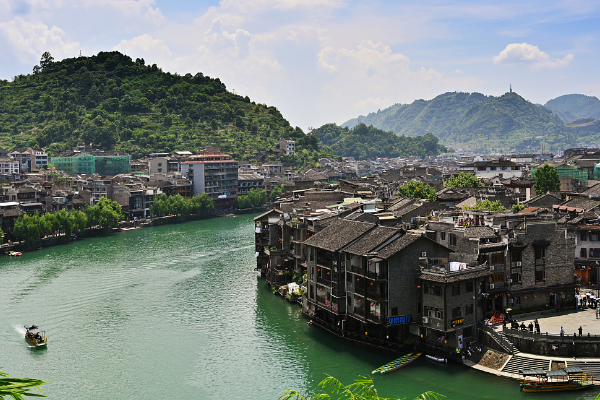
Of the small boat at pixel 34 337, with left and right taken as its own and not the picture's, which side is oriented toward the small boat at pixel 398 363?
front

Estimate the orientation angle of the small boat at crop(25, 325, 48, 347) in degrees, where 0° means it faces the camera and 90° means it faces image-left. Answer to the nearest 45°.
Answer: approximately 315°

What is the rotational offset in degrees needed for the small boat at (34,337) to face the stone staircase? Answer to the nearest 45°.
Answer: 0° — it already faces it

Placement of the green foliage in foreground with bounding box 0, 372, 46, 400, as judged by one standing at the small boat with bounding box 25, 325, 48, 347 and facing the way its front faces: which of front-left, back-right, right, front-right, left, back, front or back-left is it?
front-right
